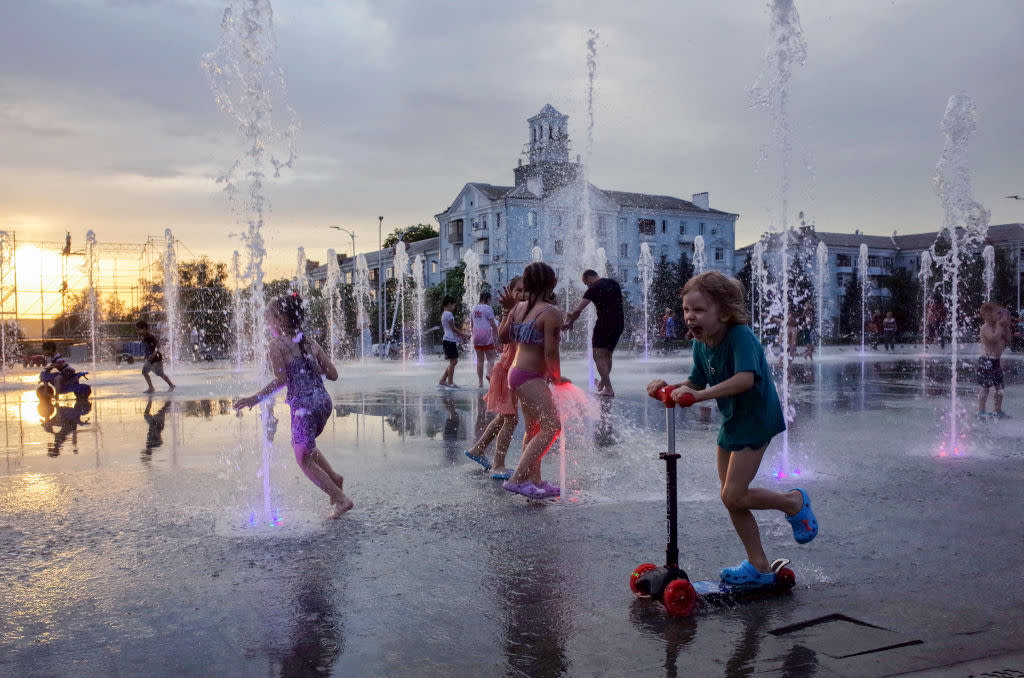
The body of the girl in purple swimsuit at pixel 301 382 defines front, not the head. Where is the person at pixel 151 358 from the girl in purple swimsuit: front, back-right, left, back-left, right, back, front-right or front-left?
front-right

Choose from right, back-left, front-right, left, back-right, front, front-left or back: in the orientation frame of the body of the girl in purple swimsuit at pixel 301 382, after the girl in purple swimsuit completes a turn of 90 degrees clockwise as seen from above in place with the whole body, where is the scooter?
right

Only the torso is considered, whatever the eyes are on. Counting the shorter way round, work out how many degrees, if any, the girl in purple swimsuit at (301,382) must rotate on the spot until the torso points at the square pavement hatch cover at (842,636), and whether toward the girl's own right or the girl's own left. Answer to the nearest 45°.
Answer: approximately 180°

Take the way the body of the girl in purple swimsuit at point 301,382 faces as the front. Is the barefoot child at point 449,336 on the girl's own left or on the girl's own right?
on the girl's own right

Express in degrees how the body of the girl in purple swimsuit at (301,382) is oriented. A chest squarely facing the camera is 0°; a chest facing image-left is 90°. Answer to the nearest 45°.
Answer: approximately 135°

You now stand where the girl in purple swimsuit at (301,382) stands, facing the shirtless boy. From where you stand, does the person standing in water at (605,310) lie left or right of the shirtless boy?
left
